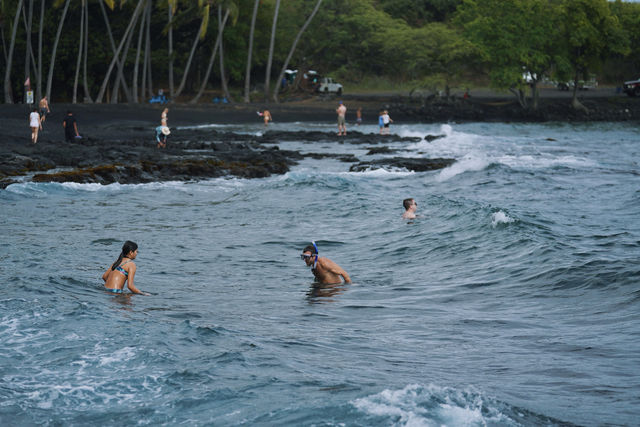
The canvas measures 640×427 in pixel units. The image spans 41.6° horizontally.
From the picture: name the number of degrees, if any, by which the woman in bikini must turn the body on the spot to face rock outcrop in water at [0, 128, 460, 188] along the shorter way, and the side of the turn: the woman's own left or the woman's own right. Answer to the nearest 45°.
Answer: approximately 45° to the woman's own left

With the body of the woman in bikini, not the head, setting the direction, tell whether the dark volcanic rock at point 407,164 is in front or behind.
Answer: in front

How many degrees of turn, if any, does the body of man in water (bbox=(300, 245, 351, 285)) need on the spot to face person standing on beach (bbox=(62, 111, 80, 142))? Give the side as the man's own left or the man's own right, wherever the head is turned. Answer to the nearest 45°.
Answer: approximately 45° to the man's own right

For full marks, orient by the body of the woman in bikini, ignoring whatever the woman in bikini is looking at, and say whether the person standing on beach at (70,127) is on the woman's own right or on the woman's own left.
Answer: on the woman's own left

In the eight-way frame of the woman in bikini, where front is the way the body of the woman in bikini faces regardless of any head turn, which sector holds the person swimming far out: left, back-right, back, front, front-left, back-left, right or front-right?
front

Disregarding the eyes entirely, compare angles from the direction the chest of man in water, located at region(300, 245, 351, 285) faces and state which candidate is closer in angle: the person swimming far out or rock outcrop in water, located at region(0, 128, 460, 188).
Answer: the rock outcrop in water

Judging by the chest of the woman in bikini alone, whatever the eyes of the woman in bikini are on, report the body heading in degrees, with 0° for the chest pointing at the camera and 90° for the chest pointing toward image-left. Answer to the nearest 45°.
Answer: approximately 225°

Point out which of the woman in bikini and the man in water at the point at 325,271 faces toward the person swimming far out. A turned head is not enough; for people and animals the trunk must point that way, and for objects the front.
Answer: the woman in bikini

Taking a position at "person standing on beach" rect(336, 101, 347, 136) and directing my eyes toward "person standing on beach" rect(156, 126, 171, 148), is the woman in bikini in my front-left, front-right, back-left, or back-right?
front-left

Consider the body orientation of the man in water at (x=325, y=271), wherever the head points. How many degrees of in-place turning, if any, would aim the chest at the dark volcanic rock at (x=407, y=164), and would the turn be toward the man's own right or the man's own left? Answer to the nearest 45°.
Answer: approximately 90° to the man's own right

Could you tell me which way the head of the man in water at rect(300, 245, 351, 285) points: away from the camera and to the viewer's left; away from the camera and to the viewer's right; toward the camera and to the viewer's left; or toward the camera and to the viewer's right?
toward the camera and to the viewer's left

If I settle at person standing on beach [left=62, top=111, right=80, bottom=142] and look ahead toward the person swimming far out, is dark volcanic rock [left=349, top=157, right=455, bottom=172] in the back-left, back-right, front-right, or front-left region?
front-left

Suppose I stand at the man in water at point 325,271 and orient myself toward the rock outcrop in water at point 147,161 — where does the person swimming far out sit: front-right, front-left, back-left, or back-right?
front-right

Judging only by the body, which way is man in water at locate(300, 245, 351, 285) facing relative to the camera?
to the viewer's left

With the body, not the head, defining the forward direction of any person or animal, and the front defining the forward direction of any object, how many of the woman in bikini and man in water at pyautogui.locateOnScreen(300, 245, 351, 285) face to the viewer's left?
1

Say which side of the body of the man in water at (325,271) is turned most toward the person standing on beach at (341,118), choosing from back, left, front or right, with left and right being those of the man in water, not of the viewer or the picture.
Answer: right
